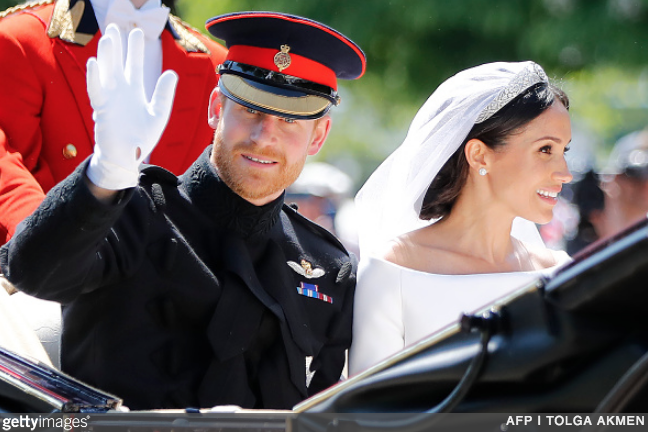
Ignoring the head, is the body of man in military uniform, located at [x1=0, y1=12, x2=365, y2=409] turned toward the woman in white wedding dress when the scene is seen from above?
no

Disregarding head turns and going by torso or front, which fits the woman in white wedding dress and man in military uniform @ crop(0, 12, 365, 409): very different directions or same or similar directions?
same or similar directions

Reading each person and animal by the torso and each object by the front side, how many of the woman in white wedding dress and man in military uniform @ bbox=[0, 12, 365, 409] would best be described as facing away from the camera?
0

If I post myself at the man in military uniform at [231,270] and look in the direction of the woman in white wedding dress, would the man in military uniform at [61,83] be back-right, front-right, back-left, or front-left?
back-left

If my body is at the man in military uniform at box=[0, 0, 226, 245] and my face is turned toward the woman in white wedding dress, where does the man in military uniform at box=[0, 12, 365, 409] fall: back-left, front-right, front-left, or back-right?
front-right

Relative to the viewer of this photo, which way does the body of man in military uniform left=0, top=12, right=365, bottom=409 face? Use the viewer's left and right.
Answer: facing the viewer

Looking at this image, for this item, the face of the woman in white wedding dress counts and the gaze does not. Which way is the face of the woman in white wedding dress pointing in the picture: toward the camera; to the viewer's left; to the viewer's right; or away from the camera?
to the viewer's right

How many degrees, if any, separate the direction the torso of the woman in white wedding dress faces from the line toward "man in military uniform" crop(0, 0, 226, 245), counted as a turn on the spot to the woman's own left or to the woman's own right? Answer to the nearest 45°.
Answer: approximately 135° to the woman's own right

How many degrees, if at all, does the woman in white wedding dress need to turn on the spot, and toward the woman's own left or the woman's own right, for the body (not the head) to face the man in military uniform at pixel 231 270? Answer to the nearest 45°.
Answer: approximately 90° to the woman's own right

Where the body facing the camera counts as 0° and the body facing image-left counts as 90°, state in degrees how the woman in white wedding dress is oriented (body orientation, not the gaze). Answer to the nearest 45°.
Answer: approximately 315°
